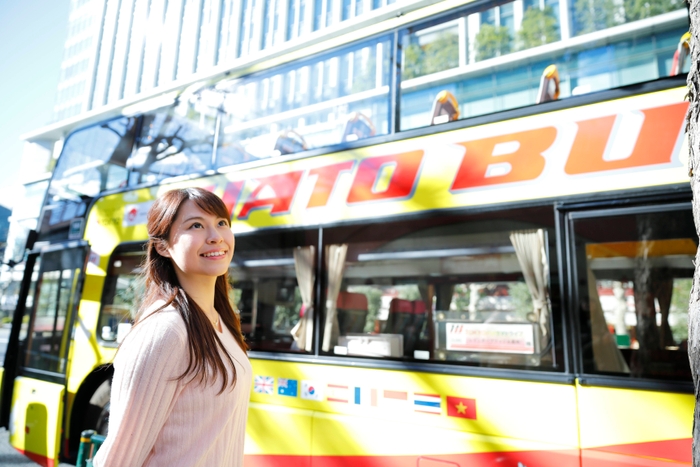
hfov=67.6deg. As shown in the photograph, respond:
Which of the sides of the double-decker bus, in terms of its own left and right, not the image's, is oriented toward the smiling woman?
left

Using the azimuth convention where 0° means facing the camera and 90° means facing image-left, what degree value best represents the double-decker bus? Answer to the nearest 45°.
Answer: approximately 135°

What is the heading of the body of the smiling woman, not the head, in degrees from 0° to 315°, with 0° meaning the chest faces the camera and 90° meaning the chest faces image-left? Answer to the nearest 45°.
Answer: approximately 315°

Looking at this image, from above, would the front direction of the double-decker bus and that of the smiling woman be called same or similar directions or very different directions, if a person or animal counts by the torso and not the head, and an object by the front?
very different directions
